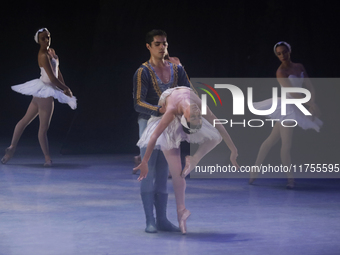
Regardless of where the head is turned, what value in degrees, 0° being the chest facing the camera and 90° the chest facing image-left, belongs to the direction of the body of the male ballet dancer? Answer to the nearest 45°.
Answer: approximately 315°

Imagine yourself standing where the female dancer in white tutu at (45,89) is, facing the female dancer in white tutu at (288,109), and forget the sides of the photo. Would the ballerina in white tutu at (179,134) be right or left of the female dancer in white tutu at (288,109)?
right

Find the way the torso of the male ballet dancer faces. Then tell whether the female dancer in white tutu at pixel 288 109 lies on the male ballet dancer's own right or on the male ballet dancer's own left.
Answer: on the male ballet dancer's own left
